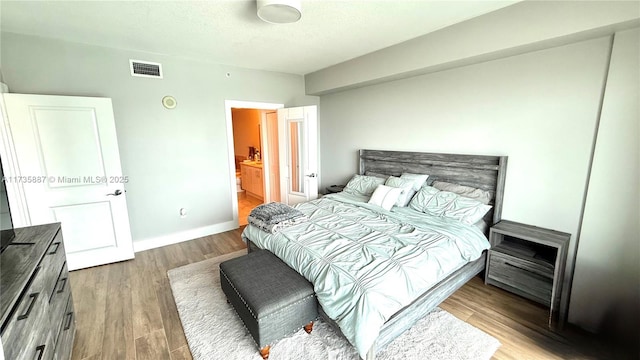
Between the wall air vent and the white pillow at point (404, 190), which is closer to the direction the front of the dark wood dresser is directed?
the white pillow

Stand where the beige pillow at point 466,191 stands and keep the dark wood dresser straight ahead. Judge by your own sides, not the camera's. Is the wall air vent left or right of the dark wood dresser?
right

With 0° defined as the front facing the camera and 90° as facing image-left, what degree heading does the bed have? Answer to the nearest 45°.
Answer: approximately 45°

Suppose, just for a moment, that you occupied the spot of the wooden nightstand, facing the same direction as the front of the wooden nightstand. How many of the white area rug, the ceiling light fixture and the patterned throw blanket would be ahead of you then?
3

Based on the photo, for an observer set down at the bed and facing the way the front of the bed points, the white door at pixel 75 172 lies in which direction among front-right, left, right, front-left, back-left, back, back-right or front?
front-right

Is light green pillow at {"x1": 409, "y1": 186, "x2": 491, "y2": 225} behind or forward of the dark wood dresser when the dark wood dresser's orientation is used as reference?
forward

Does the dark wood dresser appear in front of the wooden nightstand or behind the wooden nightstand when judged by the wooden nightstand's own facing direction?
in front

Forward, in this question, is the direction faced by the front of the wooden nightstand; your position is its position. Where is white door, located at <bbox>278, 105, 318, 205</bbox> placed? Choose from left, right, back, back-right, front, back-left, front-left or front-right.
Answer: front-right

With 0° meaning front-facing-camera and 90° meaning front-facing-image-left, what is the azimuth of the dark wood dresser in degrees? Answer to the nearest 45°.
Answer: approximately 270°

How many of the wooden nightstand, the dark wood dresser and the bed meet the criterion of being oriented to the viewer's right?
1

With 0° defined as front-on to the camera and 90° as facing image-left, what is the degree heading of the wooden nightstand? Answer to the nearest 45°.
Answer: approximately 45°

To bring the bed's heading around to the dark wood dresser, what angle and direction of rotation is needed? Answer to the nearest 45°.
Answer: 0° — it already faces it

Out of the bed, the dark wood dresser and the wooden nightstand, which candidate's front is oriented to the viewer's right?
the dark wood dresser

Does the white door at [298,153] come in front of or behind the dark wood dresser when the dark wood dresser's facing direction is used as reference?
in front

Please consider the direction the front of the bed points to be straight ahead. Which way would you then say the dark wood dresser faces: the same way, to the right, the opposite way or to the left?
the opposite way
